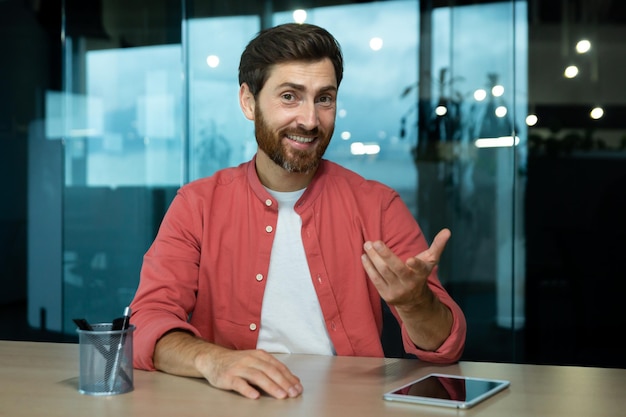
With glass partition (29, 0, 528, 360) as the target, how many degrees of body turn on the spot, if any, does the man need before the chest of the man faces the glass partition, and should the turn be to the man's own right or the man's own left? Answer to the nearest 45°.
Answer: approximately 180°

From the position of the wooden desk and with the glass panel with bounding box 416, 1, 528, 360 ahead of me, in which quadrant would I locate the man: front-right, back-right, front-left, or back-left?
front-left

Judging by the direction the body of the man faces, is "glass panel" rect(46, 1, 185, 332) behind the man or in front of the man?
behind

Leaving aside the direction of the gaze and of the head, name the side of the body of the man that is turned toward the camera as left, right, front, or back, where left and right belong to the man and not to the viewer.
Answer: front

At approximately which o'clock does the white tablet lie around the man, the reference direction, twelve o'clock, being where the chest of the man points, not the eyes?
The white tablet is roughly at 11 o'clock from the man.

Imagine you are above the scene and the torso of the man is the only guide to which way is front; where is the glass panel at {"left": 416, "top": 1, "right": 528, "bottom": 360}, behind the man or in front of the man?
behind

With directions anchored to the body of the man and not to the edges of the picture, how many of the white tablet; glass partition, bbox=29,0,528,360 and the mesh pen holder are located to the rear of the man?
1

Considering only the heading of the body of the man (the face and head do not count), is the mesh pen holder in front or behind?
in front

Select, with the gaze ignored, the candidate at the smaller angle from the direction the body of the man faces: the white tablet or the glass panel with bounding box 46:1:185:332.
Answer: the white tablet

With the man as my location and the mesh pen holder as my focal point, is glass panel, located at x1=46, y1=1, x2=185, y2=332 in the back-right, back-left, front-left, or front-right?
back-right

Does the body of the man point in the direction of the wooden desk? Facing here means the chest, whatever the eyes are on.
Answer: yes
